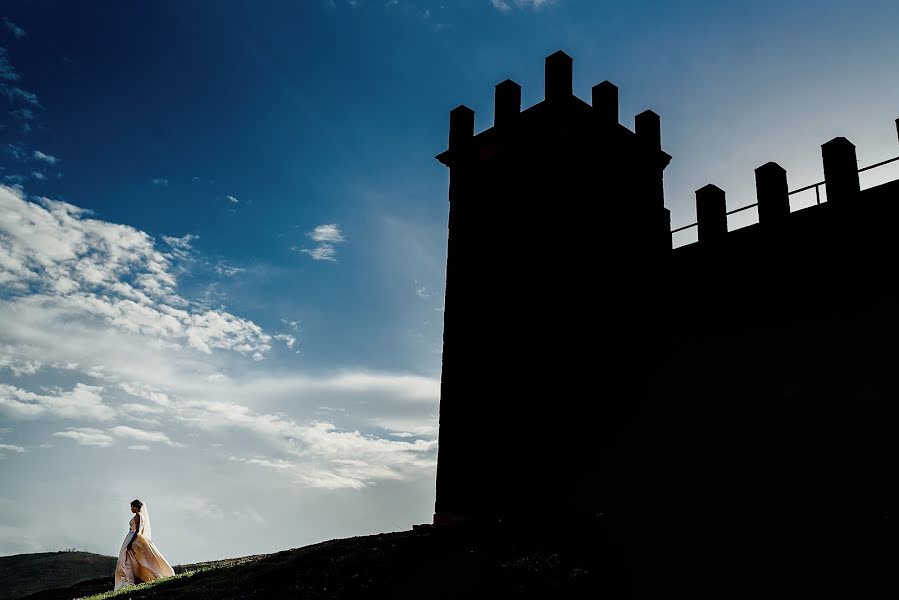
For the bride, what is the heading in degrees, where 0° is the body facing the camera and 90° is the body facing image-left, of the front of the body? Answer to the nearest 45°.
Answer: approximately 90°
